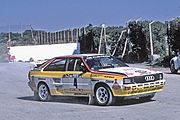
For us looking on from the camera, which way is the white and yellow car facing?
facing the viewer and to the right of the viewer
